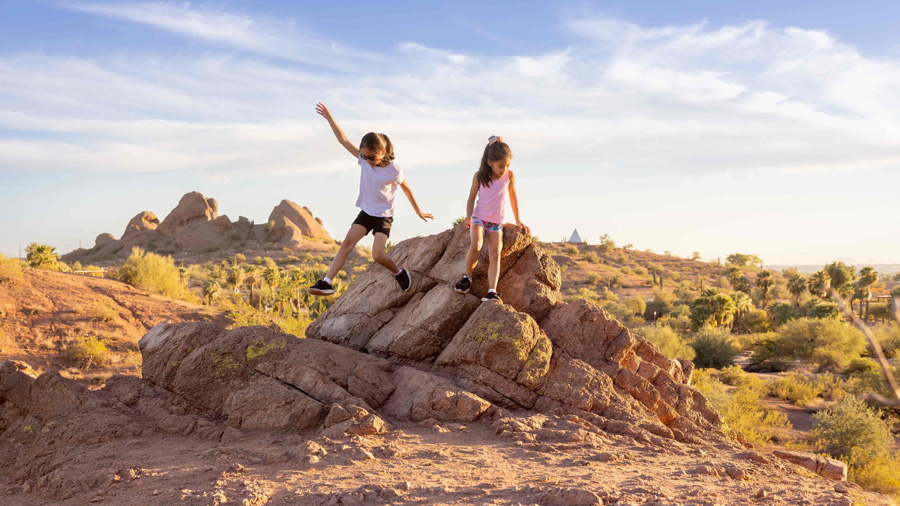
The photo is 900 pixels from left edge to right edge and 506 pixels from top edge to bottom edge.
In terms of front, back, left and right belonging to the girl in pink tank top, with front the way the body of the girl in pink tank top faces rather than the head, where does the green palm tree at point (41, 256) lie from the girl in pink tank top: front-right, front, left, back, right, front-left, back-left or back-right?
back-right

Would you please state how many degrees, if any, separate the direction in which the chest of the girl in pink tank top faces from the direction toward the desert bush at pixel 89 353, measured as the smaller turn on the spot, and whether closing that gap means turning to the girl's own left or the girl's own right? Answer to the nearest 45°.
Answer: approximately 135° to the girl's own right

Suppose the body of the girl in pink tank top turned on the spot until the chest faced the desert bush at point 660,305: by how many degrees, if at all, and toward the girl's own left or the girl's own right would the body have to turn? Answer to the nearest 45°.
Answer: approximately 180°

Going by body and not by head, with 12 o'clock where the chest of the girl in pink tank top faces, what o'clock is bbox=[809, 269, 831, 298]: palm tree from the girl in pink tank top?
The palm tree is roughly at 7 o'clock from the girl in pink tank top.

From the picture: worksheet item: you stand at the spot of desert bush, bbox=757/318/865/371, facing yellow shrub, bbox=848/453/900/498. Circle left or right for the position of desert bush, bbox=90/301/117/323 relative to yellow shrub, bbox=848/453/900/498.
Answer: right

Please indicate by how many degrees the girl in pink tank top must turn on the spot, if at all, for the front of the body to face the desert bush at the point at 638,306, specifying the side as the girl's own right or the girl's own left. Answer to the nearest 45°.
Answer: approximately 180°

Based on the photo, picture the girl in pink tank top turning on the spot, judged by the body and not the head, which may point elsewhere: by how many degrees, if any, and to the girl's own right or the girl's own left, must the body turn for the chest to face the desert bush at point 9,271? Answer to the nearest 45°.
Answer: approximately 135° to the girl's own right

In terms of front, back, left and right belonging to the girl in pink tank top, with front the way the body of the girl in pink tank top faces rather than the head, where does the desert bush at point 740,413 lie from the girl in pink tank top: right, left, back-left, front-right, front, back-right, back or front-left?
back-left

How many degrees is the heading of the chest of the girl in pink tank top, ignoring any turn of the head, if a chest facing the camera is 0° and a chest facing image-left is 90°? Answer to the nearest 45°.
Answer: approximately 0°
